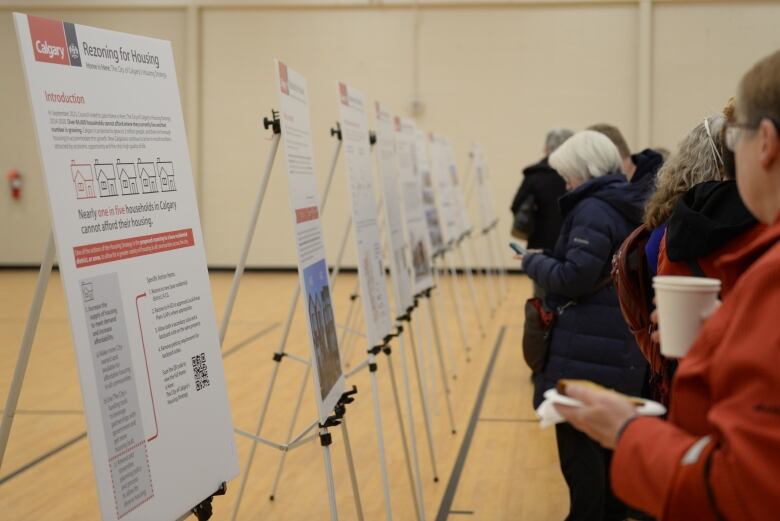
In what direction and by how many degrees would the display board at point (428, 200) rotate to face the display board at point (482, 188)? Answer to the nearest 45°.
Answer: approximately 90° to its left

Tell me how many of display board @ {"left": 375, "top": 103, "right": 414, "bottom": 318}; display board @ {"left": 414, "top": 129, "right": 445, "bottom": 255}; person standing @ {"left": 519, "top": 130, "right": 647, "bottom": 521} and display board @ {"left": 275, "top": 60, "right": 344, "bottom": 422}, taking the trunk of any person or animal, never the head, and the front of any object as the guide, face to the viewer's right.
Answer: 3

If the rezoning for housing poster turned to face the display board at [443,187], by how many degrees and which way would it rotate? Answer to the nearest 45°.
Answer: approximately 90° to its left

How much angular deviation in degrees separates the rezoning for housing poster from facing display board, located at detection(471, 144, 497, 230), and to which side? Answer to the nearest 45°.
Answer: approximately 90° to its left

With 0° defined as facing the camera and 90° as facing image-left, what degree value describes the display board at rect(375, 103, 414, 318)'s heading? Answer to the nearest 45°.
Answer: approximately 270°

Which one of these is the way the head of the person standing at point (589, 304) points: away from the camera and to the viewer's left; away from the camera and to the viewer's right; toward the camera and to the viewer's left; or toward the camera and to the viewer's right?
away from the camera and to the viewer's left

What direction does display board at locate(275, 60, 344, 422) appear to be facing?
to the viewer's right

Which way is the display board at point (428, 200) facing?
to the viewer's right

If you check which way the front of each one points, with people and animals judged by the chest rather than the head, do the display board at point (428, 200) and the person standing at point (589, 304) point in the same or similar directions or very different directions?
very different directions

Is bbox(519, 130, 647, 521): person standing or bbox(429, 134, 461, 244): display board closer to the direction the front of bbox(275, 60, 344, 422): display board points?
the person standing

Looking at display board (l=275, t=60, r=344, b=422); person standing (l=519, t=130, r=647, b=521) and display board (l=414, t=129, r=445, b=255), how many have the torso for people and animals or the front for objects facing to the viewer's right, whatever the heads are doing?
2

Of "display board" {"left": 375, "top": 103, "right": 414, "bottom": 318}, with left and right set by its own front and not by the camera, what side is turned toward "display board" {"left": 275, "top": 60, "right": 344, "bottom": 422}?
right
